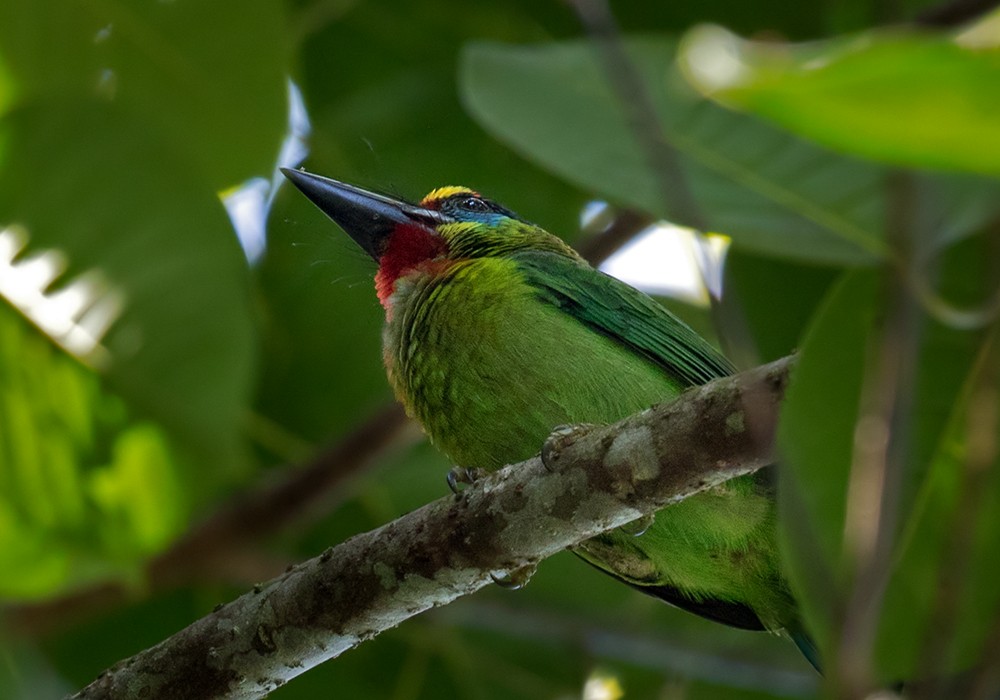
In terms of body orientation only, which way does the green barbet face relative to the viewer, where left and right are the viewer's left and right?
facing to the left of the viewer

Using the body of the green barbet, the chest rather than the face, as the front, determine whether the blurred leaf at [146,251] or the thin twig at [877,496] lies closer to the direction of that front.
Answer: the blurred leaf

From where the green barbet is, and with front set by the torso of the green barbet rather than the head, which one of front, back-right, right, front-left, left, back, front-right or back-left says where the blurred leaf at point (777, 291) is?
back-right

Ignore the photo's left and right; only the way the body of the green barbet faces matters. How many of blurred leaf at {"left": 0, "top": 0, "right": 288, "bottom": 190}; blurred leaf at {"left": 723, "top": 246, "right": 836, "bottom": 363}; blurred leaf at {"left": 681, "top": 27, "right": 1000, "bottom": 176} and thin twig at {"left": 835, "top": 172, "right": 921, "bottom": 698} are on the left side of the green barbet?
2

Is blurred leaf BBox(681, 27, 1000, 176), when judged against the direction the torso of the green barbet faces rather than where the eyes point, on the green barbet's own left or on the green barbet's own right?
on the green barbet's own left

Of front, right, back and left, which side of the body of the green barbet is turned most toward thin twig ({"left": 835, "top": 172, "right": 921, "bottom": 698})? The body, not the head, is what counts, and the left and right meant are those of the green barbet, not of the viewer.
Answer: left
